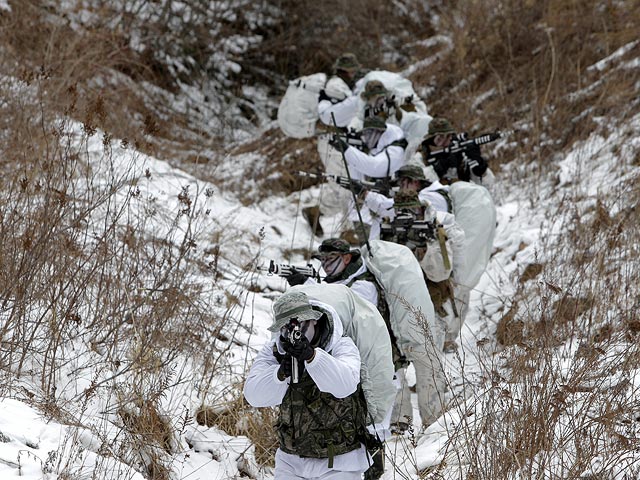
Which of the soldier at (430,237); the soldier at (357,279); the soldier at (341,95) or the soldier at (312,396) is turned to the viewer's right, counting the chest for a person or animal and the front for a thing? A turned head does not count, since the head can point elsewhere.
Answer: the soldier at (341,95)

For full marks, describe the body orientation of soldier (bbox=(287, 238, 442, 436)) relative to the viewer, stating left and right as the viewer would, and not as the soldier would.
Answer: facing to the left of the viewer

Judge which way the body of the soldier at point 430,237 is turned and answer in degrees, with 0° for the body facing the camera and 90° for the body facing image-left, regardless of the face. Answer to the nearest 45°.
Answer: approximately 45°

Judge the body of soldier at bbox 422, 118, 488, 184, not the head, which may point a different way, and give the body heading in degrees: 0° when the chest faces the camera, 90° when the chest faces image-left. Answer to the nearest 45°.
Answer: approximately 315°

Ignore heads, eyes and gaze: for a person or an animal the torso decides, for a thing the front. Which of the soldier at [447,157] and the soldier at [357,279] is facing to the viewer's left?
the soldier at [357,279]

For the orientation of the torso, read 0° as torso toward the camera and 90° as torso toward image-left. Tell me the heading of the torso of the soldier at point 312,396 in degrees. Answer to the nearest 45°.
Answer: approximately 0°

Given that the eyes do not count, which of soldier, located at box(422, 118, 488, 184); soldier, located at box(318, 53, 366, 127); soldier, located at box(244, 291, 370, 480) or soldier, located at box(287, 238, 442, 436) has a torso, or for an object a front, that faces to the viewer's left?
soldier, located at box(287, 238, 442, 436)

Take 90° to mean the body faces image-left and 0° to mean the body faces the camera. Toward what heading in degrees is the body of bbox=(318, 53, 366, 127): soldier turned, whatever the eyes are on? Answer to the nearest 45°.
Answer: approximately 270°

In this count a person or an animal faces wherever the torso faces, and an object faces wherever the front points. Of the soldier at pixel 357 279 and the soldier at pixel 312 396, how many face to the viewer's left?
1
